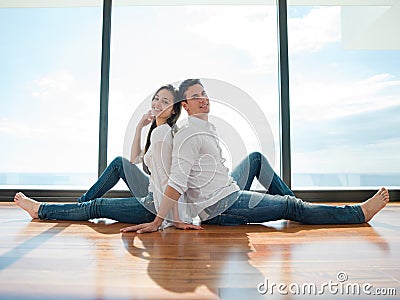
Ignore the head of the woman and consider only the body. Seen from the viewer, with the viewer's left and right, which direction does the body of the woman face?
facing to the left of the viewer

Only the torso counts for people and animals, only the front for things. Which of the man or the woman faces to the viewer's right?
the man

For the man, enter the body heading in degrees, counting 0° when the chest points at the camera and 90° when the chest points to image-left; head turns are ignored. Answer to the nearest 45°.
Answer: approximately 270°

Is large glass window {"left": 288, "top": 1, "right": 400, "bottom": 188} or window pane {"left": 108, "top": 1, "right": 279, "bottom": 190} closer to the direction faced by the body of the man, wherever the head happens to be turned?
the large glass window

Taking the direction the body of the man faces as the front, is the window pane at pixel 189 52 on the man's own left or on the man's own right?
on the man's own left

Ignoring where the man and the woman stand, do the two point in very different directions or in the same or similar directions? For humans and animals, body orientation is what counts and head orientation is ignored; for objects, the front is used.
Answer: very different directions

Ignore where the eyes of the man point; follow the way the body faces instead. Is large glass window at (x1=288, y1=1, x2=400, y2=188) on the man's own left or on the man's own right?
on the man's own left

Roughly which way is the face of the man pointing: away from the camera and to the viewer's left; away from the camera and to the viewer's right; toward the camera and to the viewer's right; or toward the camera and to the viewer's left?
toward the camera and to the viewer's right

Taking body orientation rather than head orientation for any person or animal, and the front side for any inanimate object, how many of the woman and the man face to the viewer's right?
1
